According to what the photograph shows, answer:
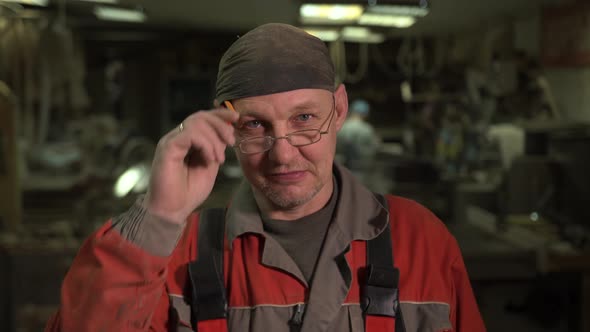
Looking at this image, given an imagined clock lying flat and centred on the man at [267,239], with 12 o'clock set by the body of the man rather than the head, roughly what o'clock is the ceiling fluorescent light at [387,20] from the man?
The ceiling fluorescent light is roughly at 7 o'clock from the man.

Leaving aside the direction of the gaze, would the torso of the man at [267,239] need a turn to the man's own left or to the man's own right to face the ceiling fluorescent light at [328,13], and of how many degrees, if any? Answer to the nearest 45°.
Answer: approximately 180°

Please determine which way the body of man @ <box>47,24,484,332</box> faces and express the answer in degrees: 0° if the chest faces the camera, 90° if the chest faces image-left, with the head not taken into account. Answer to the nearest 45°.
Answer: approximately 0°

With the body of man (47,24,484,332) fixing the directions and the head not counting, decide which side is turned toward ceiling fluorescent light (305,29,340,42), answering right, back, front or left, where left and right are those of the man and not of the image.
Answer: back

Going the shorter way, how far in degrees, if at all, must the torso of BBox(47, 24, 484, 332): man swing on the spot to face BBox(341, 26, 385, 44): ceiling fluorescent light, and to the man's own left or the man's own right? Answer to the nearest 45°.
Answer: approximately 180°

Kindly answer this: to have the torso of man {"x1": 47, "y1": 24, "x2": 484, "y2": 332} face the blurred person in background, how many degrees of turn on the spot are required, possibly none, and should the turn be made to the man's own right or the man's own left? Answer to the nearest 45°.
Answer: approximately 180°

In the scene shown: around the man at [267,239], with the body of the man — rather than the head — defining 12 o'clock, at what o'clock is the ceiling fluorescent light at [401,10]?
The ceiling fluorescent light is roughly at 7 o'clock from the man.
